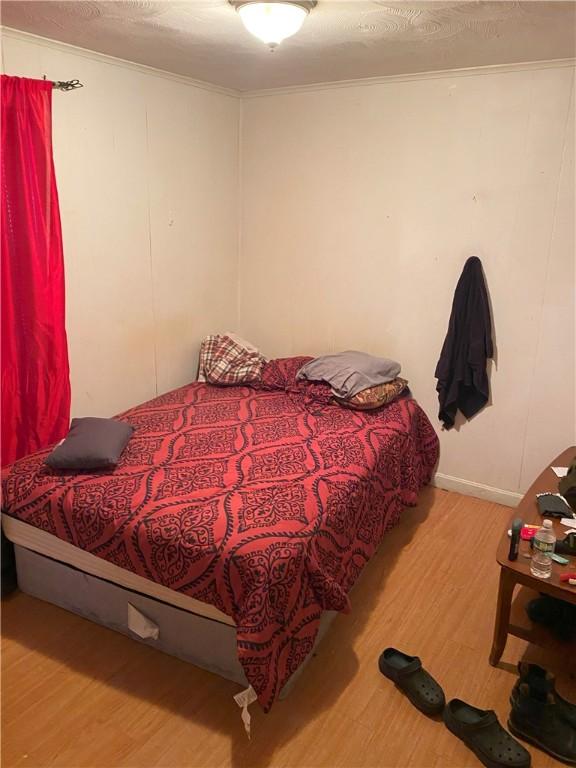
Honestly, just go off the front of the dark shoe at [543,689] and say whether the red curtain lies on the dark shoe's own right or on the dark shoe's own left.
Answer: on the dark shoe's own right

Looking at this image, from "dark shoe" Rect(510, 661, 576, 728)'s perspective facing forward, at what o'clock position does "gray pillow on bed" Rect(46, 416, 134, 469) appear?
The gray pillow on bed is roughly at 4 o'clock from the dark shoe.

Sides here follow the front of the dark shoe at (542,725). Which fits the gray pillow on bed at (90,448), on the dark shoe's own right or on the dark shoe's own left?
on the dark shoe's own right

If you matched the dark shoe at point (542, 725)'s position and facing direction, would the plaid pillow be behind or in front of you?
behind

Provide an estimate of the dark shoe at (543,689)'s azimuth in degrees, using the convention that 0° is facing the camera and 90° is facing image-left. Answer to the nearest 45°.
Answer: approximately 315°

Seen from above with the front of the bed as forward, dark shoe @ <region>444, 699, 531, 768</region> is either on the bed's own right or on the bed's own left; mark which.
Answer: on the bed's own left

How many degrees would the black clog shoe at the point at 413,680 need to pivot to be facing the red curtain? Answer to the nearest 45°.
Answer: approximately 135° to its right
